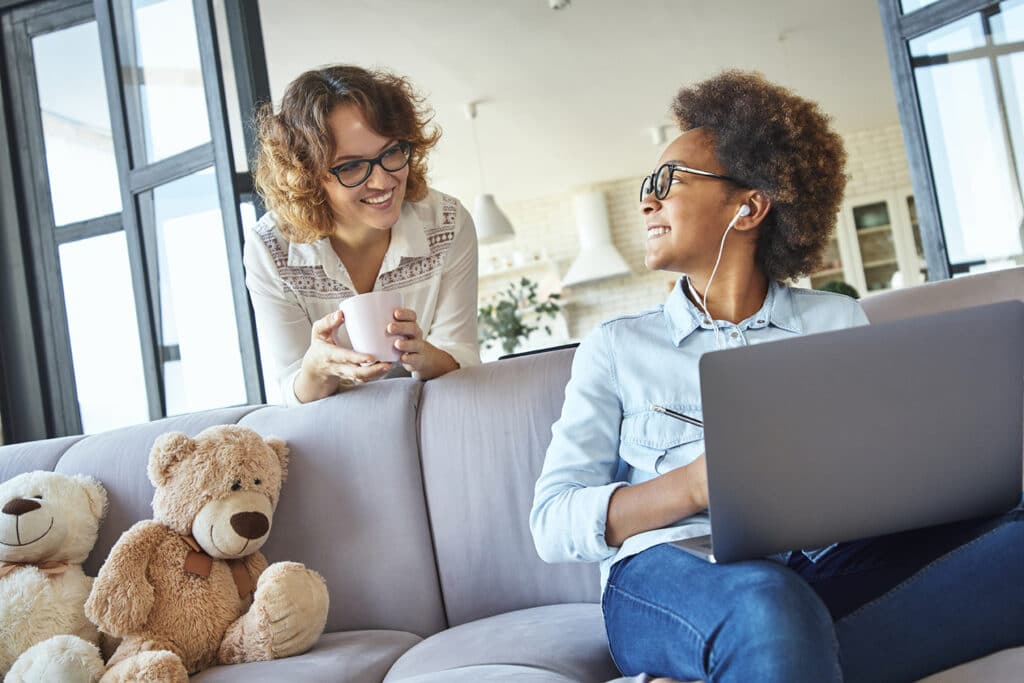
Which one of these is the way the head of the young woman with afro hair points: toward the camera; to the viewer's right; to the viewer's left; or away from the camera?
to the viewer's left

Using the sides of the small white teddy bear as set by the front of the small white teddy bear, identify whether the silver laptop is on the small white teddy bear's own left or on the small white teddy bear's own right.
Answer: on the small white teddy bear's own left

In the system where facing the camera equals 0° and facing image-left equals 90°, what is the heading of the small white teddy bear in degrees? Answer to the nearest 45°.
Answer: approximately 45°

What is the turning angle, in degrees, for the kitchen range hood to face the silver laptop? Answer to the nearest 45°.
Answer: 0° — it already faces it

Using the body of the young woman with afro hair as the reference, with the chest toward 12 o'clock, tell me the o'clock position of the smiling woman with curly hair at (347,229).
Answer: The smiling woman with curly hair is roughly at 4 o'clock from the young woman with afro hair.

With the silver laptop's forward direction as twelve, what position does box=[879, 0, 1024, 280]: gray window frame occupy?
The gray window frame is roughly at 2 o'clock from the silver laptop.

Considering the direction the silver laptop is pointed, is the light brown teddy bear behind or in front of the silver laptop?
in front

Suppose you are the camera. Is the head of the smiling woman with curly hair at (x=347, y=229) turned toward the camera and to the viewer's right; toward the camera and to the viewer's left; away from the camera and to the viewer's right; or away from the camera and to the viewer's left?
toward the camera and to the viewer's right

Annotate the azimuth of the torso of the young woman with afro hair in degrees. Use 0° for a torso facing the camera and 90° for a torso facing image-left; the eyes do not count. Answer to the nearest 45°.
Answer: approximately 0°

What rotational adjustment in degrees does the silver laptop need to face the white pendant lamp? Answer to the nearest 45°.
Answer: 0° — it already faces it

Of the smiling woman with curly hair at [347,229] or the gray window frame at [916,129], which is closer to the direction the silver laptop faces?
the smiling woman with curly hair

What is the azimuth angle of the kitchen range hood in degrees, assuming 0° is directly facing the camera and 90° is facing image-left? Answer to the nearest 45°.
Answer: approximately 0°

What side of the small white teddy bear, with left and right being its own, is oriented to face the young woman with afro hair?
left

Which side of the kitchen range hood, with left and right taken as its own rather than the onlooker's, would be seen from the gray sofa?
front

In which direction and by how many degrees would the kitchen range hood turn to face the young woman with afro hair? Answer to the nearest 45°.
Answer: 0° — it already faces them

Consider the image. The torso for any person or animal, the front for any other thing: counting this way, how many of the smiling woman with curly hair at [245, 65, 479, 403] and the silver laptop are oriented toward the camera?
1

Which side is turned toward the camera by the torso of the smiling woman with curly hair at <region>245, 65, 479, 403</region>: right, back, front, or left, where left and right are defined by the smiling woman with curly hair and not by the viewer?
front
